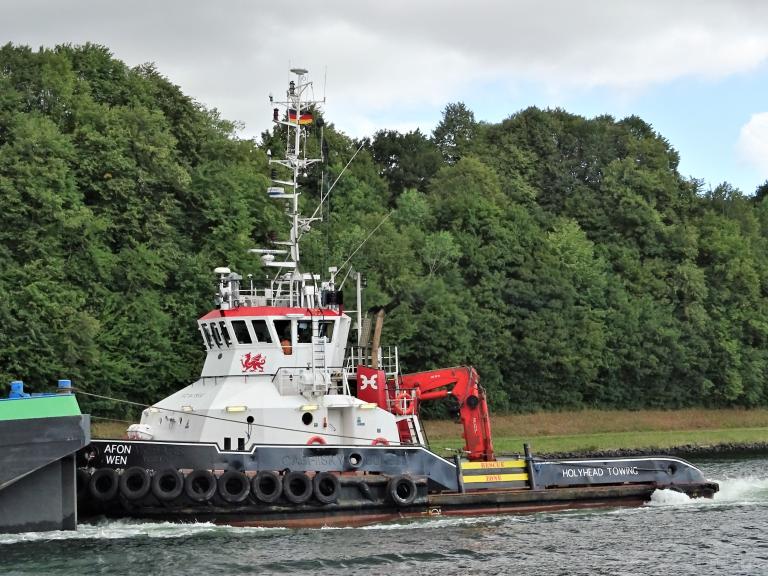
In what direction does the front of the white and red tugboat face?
to the viewer's left
